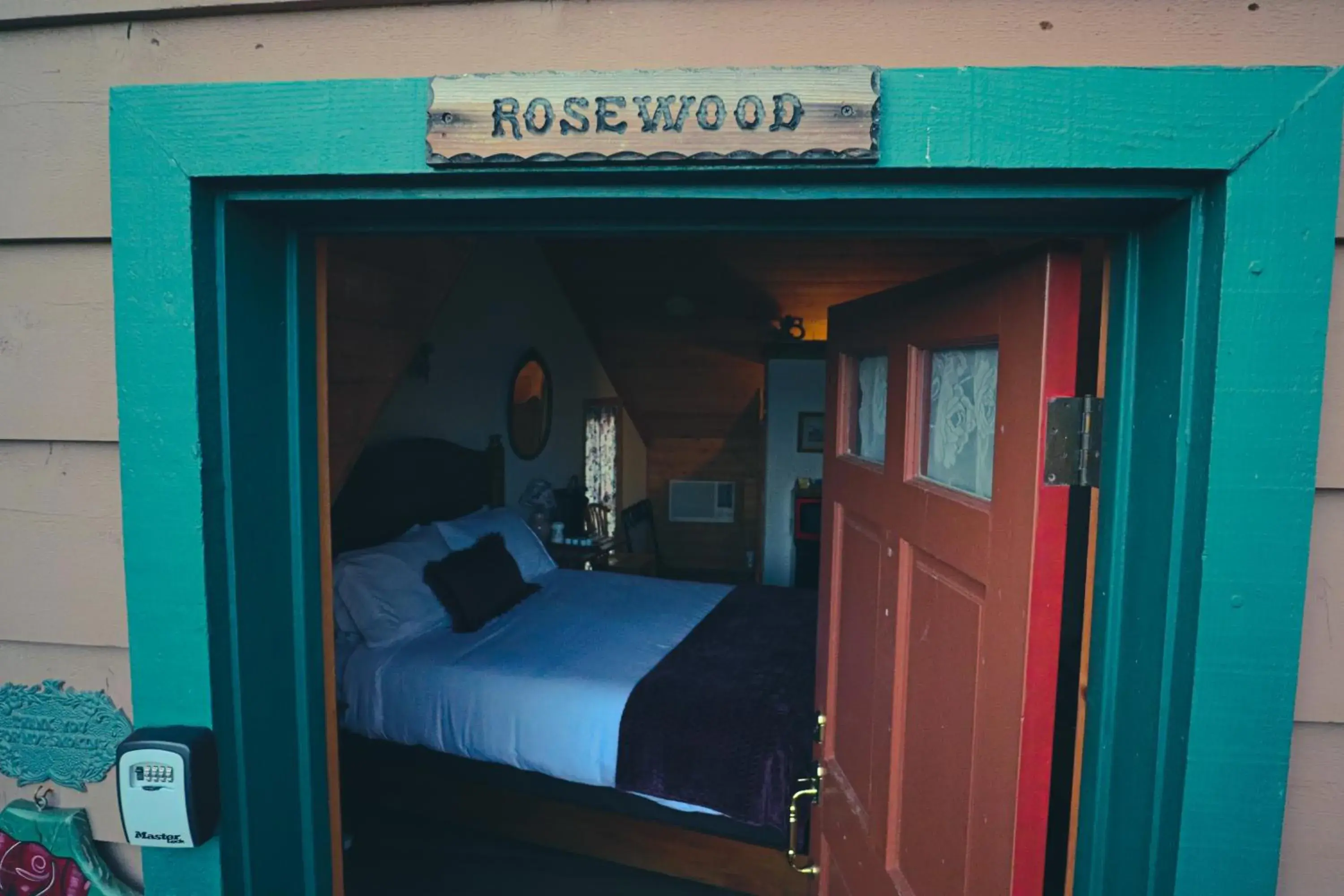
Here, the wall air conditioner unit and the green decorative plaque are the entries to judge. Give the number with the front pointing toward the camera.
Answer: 2

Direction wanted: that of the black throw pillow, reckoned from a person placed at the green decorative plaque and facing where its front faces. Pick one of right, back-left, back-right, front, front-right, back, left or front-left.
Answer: back-left

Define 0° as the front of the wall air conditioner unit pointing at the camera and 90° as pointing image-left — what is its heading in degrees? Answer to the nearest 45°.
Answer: approximately 0°

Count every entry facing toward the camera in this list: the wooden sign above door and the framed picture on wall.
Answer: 2

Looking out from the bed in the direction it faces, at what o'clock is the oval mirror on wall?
The oval mirror on wall is roughly at 7 o'clock from the bed.

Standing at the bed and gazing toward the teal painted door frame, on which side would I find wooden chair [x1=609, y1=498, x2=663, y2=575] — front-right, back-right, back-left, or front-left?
back-left

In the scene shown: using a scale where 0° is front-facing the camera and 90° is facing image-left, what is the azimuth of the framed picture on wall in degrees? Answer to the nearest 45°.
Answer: approximately 0°
